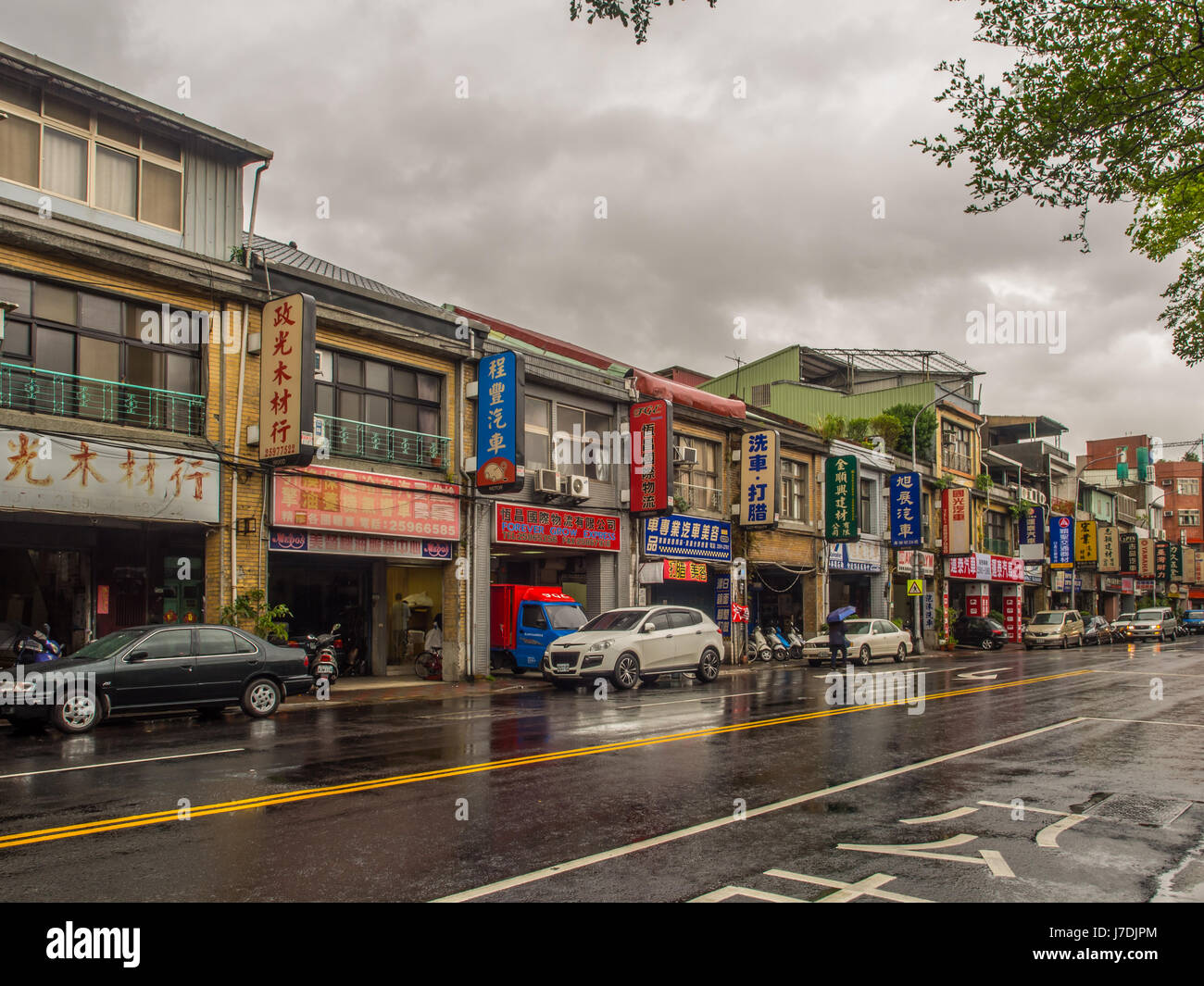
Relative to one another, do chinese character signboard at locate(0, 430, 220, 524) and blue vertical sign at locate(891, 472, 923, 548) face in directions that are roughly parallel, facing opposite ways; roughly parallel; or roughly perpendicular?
roughly perpendicular

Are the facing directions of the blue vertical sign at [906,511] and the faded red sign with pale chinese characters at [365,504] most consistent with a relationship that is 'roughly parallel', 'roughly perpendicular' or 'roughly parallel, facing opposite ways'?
roughly perpendicular

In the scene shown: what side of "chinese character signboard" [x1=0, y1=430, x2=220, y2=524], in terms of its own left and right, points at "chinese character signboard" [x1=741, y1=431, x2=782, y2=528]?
left

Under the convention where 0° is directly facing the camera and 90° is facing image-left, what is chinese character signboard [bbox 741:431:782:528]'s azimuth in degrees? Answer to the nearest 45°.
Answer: approximately 45°

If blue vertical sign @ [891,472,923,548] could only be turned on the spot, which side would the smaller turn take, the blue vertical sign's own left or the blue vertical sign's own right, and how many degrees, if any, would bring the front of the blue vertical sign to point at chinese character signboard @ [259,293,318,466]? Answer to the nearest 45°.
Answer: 0° — it already faces it

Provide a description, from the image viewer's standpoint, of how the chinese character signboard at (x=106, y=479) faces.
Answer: facing the viewer and to the right of the viewer

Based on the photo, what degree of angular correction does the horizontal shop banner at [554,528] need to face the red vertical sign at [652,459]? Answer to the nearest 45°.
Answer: approximately 90° to its left

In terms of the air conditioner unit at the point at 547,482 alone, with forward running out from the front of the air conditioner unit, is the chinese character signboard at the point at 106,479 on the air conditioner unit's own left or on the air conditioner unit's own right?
on the air conditioner unit's own right

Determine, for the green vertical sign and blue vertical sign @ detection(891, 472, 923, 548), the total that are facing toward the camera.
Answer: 2

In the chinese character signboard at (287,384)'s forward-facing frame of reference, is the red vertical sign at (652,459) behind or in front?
behind

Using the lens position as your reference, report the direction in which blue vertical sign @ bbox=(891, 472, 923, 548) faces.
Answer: facing the viewer

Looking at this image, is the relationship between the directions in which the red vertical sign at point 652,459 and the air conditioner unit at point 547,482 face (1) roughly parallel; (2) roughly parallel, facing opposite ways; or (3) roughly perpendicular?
roughly perpendicular

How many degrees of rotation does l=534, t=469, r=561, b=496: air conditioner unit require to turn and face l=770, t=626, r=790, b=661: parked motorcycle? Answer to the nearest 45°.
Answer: approximately 90° to its left

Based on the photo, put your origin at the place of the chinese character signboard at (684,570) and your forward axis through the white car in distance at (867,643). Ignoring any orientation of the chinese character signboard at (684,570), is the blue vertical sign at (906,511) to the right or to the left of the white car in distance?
left

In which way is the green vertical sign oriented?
toward the camera

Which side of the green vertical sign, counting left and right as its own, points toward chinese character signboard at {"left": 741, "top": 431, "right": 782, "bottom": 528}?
front

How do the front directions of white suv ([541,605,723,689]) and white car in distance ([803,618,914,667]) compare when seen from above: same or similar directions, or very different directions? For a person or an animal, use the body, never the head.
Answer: same or similar directions

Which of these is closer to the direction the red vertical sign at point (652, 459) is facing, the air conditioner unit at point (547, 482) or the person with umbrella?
the air conditioner unit

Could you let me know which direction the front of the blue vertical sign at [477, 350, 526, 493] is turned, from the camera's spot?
facing the viewer and to the left of the viewer
